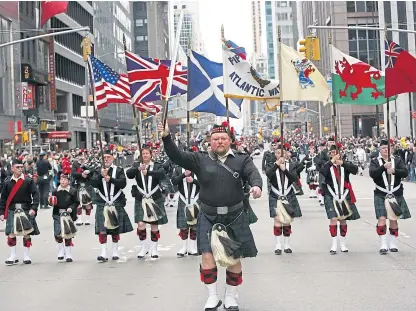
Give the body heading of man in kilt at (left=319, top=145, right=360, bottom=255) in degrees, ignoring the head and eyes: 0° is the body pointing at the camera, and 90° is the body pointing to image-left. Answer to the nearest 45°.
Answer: approximately 0°

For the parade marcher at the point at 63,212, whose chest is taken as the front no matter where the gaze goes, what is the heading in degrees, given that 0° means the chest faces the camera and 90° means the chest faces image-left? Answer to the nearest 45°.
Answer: approximately 0°

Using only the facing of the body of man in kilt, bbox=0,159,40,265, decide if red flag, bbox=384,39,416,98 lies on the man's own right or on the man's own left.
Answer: on the man's own left

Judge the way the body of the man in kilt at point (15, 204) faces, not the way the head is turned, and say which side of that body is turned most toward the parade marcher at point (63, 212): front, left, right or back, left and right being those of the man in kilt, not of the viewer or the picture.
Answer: left

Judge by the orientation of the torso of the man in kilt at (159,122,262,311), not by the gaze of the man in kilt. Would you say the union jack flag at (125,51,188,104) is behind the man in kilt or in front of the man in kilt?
behind

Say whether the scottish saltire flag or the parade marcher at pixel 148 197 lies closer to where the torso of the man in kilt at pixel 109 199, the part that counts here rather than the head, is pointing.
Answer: the parade marcher

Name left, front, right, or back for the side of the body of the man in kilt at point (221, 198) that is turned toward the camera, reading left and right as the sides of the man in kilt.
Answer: front

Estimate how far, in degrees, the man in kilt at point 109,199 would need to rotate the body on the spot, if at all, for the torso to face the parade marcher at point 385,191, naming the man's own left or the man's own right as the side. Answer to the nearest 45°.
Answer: approximately 90° to the man's own left

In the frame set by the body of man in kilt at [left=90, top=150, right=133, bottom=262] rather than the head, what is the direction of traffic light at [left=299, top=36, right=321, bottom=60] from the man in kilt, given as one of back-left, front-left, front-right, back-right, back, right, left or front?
back-left
